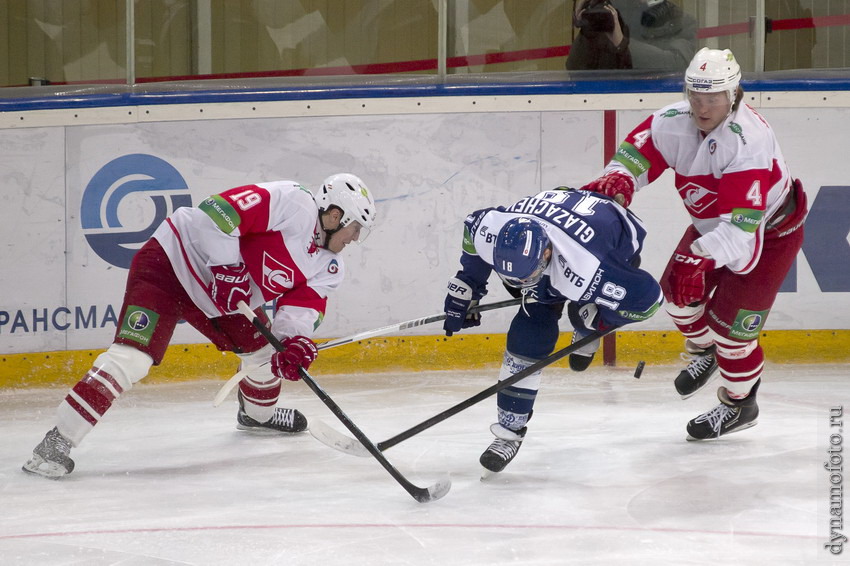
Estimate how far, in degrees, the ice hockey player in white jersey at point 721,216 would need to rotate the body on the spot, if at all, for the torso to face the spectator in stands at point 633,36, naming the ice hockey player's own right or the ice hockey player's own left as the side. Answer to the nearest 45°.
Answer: approximately 135° to the ice hockey player's own right

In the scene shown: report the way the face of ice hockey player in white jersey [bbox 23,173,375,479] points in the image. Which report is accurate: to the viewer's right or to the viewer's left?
to the viewer's right

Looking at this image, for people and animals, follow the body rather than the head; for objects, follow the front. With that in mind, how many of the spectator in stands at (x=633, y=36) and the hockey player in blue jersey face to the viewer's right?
0

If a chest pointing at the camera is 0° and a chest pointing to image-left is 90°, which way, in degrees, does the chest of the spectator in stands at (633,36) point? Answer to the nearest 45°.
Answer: approximately 0°
